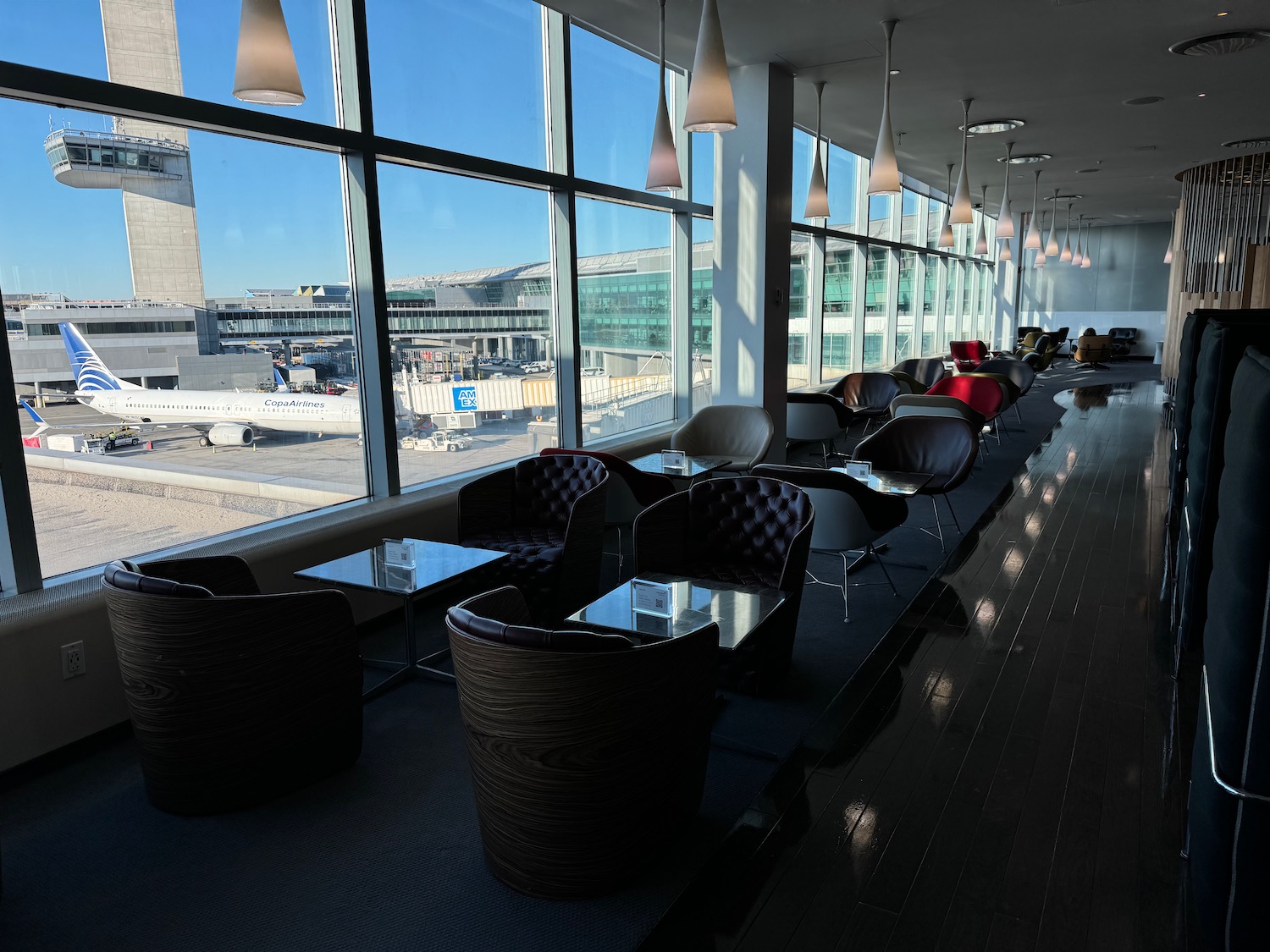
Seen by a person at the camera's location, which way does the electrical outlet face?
facing the viewer and to the right of the viewer

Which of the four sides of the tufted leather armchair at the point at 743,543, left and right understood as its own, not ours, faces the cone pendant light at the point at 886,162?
back

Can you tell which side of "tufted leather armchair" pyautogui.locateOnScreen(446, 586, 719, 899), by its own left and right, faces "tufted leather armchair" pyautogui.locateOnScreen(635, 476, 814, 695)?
front

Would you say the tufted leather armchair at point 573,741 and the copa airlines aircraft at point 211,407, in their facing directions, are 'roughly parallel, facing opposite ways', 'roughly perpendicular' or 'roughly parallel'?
roughly perpendicular

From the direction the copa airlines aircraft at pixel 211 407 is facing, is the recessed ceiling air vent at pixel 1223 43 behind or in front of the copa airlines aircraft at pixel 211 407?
in front

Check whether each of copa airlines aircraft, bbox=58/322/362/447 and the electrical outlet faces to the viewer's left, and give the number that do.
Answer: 0

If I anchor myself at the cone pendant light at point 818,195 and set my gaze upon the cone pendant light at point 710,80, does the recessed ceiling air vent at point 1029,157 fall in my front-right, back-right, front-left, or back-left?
back-left

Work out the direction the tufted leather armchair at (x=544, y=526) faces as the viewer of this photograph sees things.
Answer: facing the viewer and to the left of the viewer

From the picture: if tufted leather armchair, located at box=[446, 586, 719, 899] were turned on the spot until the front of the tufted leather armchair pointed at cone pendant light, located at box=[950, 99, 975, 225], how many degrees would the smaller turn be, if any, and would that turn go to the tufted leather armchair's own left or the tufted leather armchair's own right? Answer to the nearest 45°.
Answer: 0° — it already faces it

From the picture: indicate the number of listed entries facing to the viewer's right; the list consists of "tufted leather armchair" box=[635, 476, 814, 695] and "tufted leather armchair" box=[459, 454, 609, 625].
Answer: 0

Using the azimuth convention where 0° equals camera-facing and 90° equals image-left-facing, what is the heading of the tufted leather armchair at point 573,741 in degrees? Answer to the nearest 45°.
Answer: approximately 225°
